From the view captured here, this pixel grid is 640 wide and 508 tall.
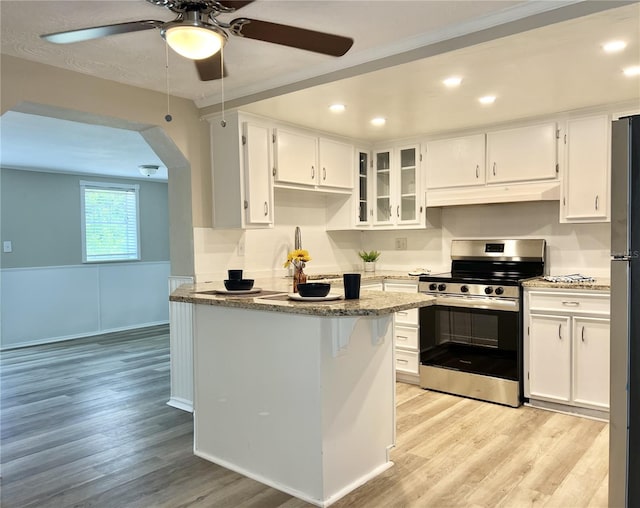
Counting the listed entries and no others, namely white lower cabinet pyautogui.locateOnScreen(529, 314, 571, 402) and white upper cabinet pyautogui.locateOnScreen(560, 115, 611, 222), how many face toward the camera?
2

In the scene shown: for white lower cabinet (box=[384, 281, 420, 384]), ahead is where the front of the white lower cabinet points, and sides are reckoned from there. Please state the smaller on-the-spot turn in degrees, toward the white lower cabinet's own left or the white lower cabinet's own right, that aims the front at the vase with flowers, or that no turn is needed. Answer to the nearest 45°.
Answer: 0° — it already faces it

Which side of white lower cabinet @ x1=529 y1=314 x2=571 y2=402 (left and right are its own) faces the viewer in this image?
front

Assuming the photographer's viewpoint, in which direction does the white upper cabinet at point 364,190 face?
facing the viewer and to the right of the viewer

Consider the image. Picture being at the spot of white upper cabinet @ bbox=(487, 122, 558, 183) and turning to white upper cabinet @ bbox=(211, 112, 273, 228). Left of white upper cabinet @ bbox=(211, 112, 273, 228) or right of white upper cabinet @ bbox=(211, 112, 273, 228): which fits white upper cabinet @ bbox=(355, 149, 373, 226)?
right

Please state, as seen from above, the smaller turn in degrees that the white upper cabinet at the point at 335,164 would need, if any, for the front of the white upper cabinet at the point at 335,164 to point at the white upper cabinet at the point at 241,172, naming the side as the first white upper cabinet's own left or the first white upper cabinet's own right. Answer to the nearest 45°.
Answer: approximately 90° to the first white upper cabinet's own right

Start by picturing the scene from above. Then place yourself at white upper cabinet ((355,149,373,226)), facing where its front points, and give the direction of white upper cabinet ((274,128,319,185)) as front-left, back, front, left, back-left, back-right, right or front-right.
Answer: right

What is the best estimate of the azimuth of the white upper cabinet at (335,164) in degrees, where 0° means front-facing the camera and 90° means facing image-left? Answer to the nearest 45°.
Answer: approximately 315°
